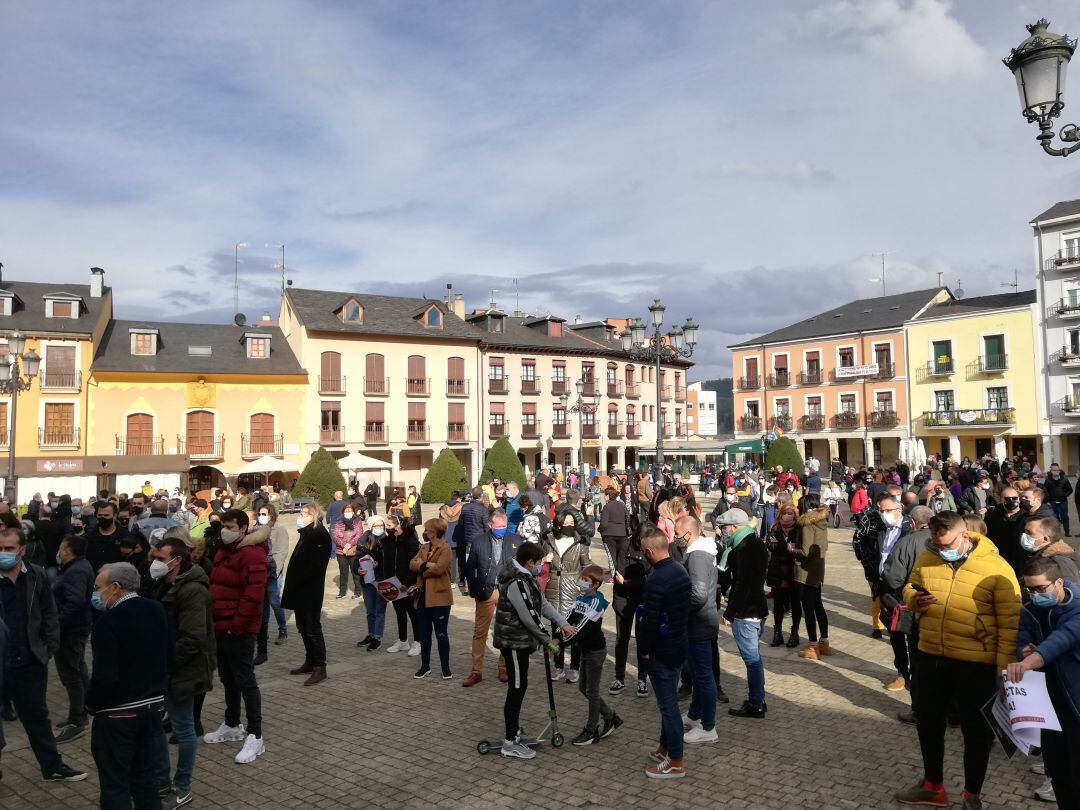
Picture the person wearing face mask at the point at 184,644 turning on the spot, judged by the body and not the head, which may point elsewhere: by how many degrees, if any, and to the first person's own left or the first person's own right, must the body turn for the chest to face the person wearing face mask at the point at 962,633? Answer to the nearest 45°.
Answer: approximately 135° to the first person's own left

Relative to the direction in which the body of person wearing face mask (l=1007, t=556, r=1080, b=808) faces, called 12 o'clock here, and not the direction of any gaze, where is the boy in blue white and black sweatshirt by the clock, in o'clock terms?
The boy in blue white and black sweatshirt is roughly at 2 o'clock from the person wearing face mask.

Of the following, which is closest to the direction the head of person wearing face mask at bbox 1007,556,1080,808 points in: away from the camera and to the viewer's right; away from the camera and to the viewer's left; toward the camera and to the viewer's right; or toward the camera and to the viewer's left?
toward the camera and to the viewer's left

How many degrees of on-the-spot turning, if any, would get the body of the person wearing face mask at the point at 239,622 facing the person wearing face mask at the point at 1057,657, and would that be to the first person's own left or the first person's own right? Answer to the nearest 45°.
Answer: approximately 90° to the first person's own left

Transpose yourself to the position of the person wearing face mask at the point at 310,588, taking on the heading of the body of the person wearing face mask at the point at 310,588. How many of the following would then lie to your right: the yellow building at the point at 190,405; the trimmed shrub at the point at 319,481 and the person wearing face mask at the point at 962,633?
2

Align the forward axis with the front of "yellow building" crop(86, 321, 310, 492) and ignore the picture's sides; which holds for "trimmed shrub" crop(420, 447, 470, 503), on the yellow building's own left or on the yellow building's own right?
on the yellow building's own left

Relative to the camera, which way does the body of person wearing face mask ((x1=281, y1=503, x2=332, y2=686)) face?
to the viewer's left

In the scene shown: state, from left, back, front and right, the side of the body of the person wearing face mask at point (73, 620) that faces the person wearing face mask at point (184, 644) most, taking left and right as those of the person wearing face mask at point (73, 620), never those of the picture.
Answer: left

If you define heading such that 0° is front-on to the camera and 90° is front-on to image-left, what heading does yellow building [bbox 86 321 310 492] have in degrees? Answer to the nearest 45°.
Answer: approximately 0°

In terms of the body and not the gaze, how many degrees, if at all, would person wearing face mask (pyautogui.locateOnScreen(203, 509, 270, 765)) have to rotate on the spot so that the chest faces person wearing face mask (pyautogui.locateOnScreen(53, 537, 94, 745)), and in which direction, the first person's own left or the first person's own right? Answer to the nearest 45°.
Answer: approximately 90° to the first person's own right

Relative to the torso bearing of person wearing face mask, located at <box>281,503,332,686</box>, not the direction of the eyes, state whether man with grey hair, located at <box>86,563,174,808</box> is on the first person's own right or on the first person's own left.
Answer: on the first person's own left
